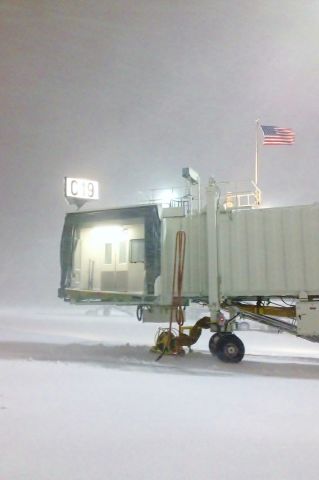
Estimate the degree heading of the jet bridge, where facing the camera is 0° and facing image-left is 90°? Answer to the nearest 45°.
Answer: approximately 45°

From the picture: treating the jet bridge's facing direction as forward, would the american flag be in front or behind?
behind
